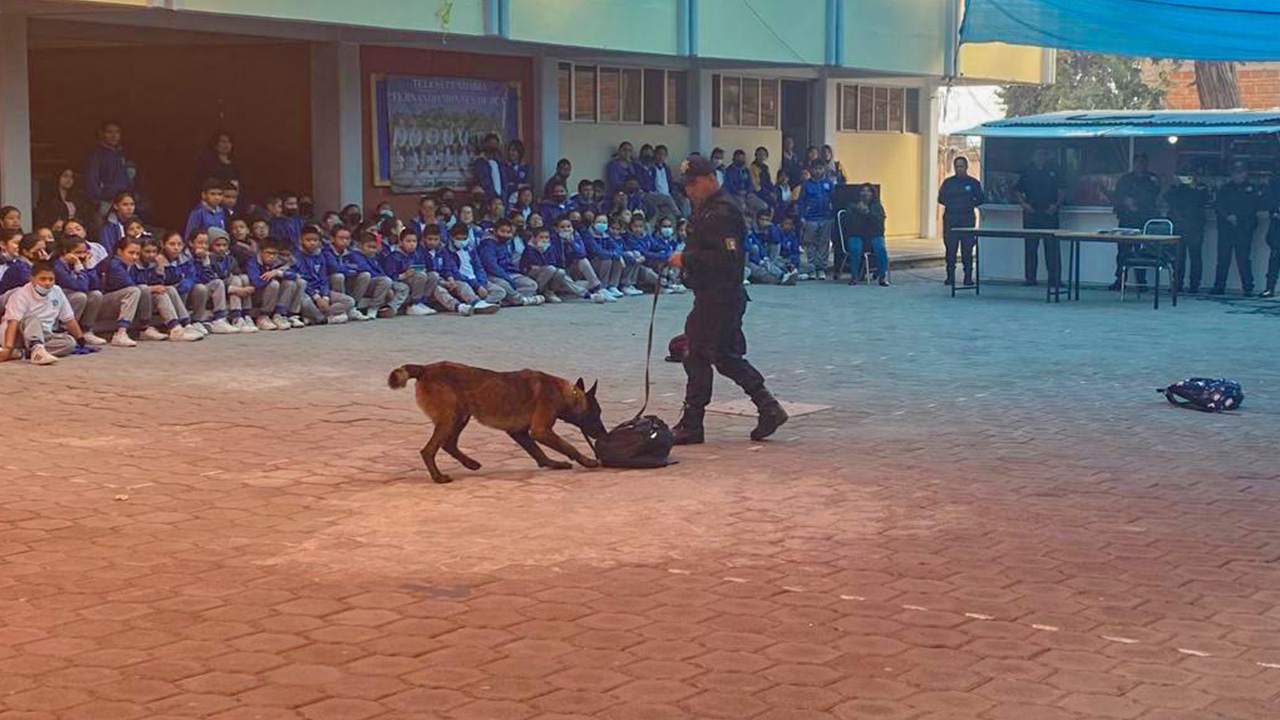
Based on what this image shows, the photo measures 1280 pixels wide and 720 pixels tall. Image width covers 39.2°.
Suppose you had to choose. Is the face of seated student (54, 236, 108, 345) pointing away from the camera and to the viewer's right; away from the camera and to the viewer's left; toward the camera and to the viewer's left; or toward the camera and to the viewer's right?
toward the camera and to the viewer's right

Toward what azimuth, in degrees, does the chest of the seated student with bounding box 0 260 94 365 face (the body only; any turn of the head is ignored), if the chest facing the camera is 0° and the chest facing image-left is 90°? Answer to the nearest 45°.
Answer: approximately 315°

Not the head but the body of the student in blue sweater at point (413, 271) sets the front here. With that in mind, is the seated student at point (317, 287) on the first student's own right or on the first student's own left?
on the first student's own right

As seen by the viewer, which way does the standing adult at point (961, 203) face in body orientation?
toward the camera

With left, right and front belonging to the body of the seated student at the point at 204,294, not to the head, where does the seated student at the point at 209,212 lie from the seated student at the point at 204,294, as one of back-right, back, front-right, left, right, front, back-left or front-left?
back-left

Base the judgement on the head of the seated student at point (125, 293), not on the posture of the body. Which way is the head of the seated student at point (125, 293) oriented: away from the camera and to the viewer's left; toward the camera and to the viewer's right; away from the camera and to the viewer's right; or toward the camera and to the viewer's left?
toward the camera and to the viewer's right

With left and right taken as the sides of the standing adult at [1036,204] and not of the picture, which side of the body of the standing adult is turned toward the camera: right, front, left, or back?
front

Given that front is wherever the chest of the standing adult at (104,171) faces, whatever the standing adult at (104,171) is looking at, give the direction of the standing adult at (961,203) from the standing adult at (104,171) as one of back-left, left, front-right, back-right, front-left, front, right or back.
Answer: front-left

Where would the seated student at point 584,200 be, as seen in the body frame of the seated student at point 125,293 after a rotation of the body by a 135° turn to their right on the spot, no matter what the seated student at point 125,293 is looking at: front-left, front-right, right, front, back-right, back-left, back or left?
back-right

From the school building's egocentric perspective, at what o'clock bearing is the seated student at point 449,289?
The seated student is roughly at 1 o'clock from the school building.
